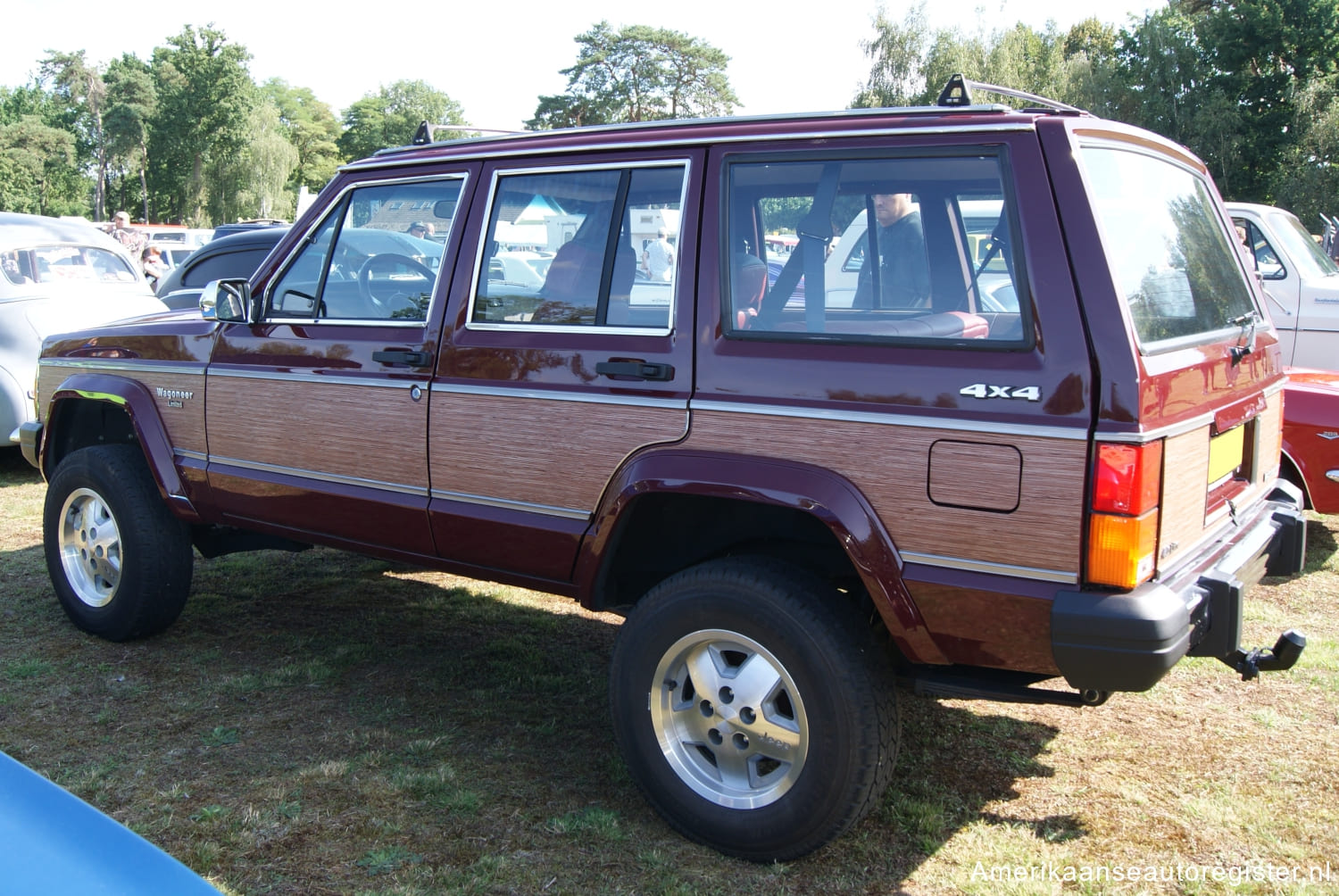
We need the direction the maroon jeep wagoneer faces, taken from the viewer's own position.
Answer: facing away from the viewer and to the left of the viewer

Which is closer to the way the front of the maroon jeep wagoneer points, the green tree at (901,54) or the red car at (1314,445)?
the green tree

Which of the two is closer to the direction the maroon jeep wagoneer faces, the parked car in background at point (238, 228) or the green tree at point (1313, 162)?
the parked car in background

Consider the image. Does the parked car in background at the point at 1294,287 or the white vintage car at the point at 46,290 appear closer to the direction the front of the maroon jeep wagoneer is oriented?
the white vintage car

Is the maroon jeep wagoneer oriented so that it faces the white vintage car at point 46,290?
yes

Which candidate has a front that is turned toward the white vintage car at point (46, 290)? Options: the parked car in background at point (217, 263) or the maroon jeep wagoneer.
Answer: the maroon jeep wagoneer

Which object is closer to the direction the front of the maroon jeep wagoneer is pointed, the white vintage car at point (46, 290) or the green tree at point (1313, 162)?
the white vintage car

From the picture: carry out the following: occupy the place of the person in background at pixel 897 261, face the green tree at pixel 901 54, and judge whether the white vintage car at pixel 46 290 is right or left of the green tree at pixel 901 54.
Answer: left

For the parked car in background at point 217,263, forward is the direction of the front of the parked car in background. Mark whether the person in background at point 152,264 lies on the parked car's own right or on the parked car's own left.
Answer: on the parked car's own left

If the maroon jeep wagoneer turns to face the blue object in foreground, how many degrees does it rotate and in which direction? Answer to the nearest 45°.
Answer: approximately 90° to its left
